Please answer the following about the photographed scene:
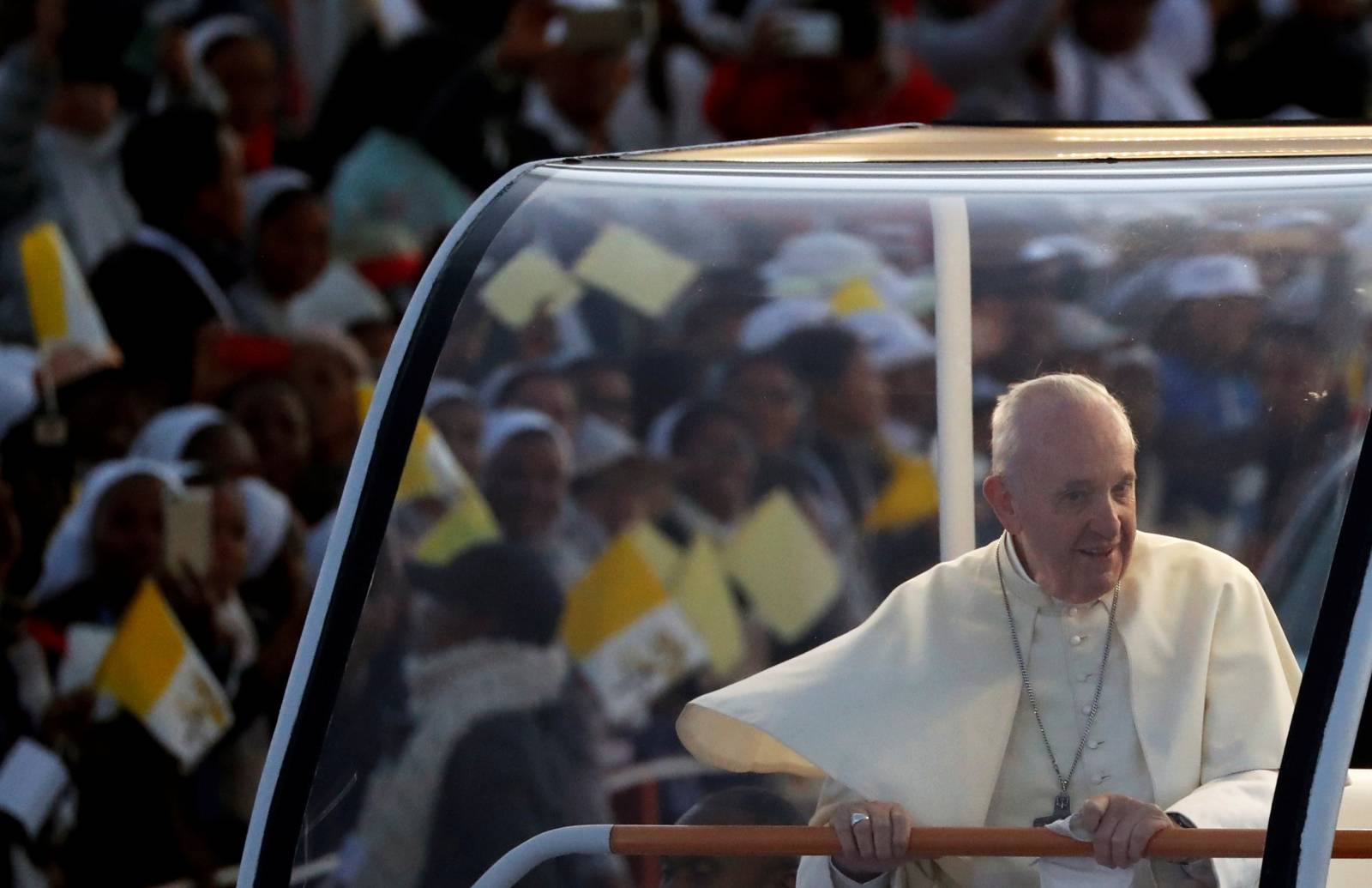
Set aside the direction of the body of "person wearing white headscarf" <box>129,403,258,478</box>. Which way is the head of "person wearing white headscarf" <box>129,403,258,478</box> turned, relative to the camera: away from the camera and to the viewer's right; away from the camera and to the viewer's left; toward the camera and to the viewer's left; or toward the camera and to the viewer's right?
toward the camera and to the viewer's right

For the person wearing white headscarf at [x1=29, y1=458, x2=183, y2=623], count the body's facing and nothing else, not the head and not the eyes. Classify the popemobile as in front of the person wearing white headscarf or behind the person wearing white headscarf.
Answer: in front

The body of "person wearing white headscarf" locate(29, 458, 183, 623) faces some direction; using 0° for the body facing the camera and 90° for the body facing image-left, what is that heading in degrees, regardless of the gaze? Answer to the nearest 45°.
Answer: approximately 315°

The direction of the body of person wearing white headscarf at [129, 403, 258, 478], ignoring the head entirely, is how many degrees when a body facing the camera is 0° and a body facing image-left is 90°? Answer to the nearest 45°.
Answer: approximately 315°

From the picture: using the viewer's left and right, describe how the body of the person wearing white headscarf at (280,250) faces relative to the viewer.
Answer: facing the viewer and to the right of the viewer

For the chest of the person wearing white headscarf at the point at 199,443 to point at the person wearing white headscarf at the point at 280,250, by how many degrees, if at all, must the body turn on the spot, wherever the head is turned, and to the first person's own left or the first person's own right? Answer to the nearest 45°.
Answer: approximately 135° to the first person's own left
